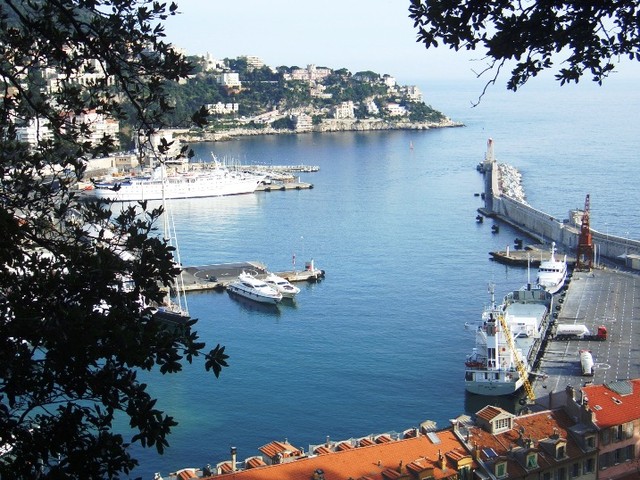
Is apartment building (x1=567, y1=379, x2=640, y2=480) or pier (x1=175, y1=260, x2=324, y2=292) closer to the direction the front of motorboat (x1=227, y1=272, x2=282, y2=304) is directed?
the apartment building

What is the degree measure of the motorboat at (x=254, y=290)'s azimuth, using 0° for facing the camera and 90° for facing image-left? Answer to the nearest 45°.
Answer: approximately 315°

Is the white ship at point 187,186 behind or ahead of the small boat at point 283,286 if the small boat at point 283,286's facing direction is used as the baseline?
behind

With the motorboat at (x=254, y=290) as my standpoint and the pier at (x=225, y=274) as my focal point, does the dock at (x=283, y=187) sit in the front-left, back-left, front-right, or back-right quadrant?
front-right

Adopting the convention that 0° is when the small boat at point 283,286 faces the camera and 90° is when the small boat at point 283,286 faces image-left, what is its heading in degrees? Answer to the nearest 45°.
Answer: approximately 315°

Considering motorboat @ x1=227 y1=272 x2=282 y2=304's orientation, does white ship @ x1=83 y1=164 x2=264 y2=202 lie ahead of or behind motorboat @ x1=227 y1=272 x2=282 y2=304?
behind

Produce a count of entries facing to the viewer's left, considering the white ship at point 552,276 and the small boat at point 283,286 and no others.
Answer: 0

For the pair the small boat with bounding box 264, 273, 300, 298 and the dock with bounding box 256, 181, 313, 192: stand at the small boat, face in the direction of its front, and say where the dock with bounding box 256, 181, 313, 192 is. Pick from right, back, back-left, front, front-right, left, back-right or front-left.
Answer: back-left

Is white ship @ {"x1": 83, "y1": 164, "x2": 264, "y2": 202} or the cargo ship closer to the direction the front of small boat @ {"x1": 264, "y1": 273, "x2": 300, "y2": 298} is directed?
the cargo ship

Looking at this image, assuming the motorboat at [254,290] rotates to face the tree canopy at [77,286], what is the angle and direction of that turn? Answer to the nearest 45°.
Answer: approximately 45° to its right
